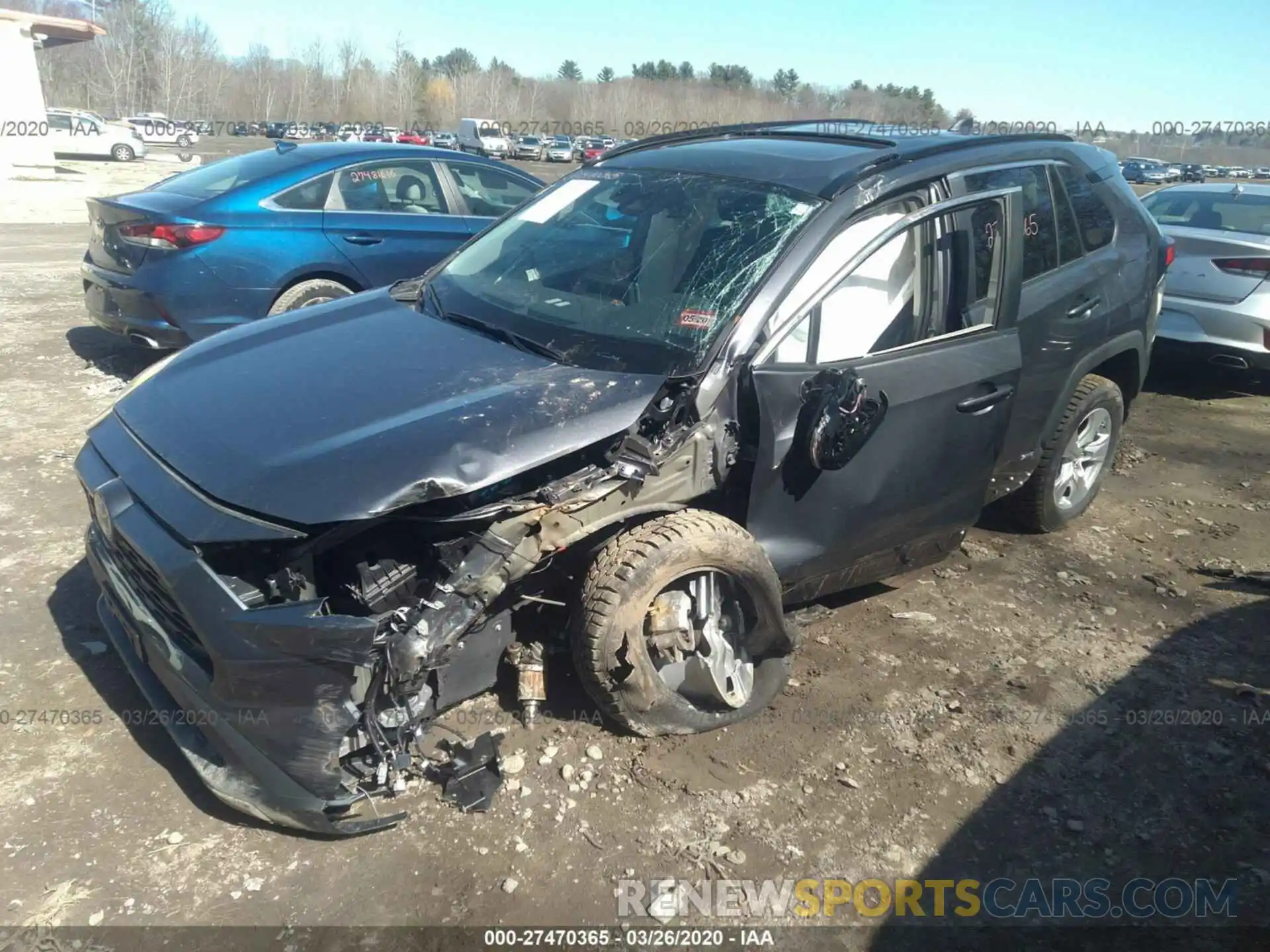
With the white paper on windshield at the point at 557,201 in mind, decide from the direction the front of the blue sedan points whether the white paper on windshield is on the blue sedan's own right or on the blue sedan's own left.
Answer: on the blue sedan's own right

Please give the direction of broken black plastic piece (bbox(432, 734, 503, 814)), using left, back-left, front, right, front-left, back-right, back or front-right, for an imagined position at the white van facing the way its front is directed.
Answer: front-right

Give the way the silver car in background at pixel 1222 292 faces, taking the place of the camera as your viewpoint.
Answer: facing away from the viewer and to the right of the viewer

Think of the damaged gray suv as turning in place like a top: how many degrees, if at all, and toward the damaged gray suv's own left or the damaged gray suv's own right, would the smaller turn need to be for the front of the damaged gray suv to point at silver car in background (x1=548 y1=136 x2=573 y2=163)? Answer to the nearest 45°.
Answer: approximately 135° to the damaged gray suv's own right

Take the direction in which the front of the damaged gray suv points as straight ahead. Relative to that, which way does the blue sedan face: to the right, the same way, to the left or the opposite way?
the opposite way

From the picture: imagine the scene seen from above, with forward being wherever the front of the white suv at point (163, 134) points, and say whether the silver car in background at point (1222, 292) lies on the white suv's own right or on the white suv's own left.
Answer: on the white suv's own right

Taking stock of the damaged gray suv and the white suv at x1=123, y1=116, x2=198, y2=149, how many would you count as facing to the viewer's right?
1

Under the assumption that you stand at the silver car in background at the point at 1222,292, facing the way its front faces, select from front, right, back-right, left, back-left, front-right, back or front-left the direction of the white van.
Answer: left

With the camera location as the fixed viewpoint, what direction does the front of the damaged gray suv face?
facing the viewer and to the left of the viewer

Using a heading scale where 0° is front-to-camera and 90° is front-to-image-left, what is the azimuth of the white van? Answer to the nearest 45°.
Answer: approximately 315°

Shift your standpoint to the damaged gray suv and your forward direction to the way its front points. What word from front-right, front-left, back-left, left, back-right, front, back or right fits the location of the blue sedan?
right

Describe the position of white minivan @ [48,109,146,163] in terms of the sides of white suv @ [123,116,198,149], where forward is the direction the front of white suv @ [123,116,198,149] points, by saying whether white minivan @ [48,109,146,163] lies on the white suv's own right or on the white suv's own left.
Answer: on the white suv's own right

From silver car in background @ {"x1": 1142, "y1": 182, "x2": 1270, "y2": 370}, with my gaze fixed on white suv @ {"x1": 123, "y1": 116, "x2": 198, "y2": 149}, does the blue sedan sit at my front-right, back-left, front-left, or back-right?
front-left
